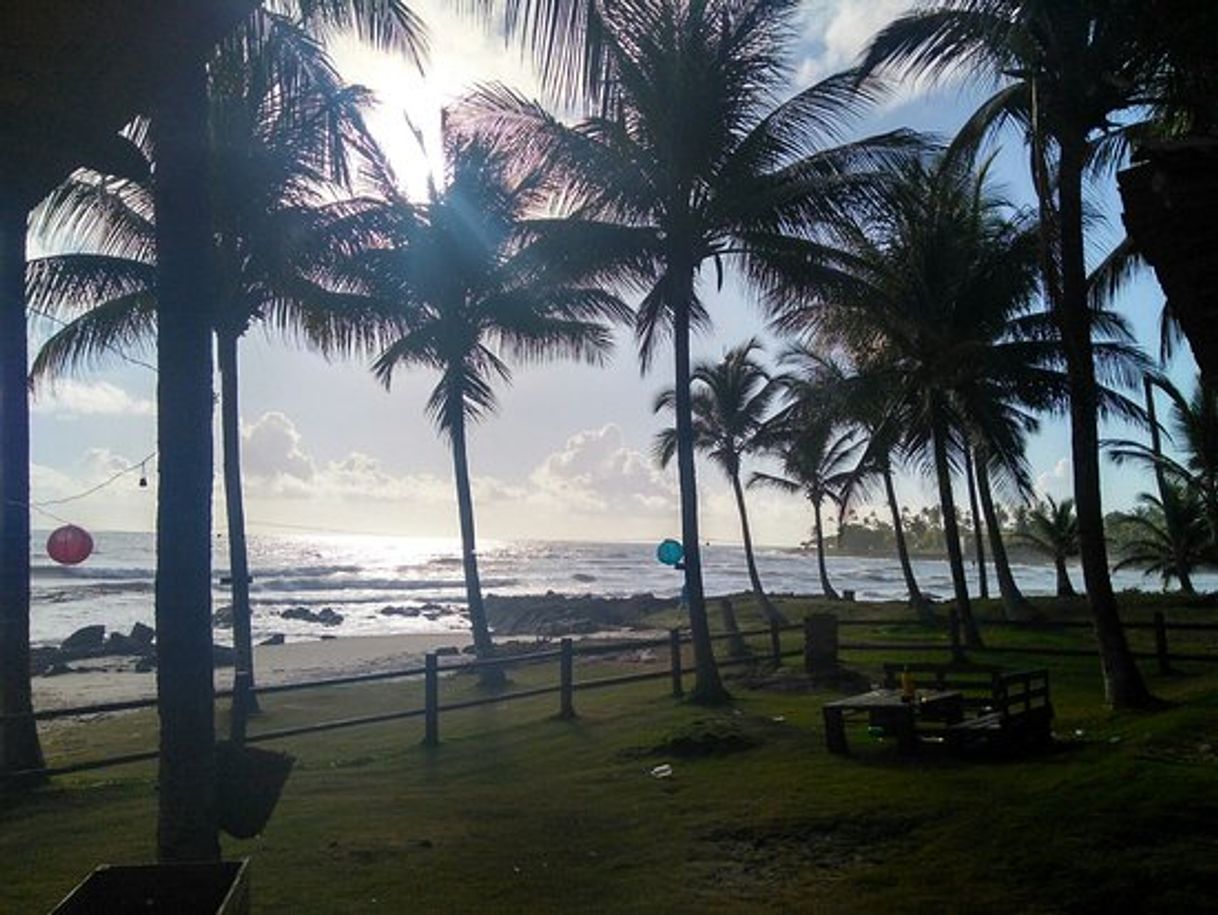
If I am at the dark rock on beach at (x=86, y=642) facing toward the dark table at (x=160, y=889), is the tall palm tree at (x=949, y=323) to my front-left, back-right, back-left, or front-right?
front-left

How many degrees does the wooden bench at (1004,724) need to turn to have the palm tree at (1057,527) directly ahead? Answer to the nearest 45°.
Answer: approximately 135° to its right

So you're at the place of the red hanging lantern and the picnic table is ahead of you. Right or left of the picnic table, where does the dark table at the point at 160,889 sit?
right

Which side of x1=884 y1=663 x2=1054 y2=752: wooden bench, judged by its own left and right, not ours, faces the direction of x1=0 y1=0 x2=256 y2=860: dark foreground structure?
front

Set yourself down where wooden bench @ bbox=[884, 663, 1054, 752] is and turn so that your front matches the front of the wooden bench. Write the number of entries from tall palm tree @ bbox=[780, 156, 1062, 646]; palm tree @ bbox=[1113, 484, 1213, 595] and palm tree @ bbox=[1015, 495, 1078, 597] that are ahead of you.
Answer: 0

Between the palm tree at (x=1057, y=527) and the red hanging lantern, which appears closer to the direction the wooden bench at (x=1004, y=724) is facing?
the red hanging lantern

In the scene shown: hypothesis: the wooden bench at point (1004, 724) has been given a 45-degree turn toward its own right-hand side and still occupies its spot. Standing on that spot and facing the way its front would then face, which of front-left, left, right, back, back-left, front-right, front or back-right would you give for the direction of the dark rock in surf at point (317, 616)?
front-right

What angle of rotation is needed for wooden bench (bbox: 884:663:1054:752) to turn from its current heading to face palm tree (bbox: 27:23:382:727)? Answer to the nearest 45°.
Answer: approximately 45° to its right

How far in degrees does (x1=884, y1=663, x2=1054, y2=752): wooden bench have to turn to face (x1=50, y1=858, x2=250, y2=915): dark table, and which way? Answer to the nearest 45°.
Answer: approximately 45° to its left

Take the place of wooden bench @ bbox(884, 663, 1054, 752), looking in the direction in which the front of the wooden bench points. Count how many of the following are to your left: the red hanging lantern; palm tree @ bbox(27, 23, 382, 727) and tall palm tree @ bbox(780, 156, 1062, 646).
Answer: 0

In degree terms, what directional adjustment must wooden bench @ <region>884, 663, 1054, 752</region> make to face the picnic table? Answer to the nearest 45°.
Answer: approximately 45° to its right
